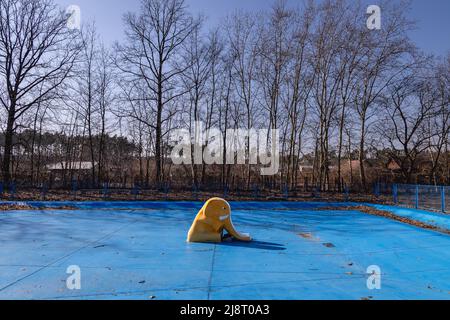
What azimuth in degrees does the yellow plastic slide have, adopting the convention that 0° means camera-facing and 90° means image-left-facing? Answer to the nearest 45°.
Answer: approximately 270°
